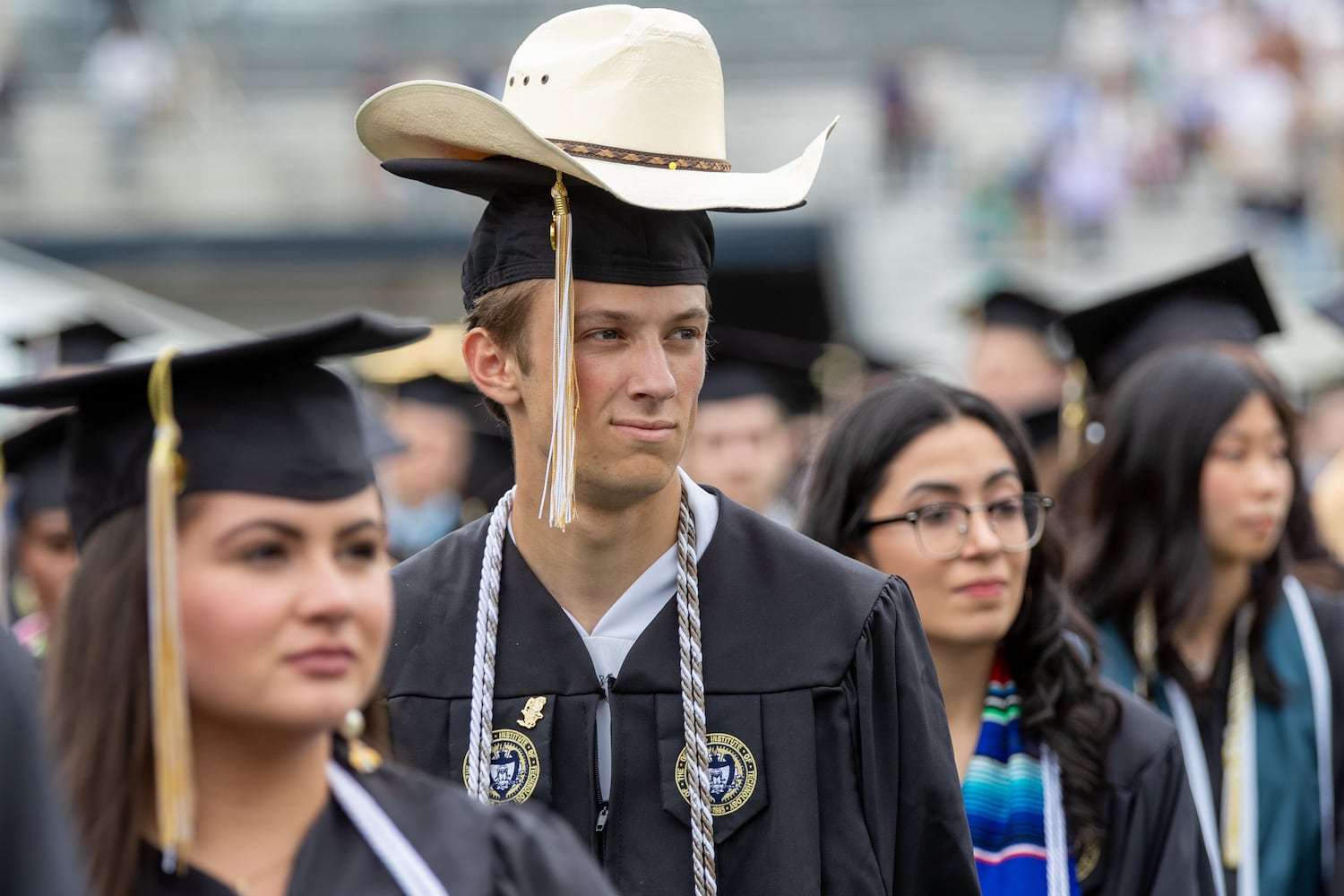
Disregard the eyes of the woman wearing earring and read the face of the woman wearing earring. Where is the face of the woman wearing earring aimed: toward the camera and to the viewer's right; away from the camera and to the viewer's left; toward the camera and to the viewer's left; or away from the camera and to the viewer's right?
toward the camera and to the viewer's right

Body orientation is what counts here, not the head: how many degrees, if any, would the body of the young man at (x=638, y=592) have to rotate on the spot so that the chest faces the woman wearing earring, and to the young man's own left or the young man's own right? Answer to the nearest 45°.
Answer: approximately 45° to the young man's own right

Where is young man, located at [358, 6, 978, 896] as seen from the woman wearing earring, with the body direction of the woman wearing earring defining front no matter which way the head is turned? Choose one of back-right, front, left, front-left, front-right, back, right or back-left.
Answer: left

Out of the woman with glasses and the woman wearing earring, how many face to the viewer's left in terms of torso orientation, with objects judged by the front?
0

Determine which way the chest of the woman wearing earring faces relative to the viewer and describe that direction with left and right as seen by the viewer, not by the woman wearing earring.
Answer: facing the viewer and to the right of the viewer

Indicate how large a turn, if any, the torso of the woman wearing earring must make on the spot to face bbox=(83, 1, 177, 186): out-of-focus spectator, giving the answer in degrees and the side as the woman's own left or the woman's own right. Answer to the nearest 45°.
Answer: approximately 135° to the woman's own left

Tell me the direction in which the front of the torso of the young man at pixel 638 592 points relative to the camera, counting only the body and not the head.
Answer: toward the camera

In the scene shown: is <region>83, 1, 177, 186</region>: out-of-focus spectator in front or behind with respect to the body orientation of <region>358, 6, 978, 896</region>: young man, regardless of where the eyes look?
behind

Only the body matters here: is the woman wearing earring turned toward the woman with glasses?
no

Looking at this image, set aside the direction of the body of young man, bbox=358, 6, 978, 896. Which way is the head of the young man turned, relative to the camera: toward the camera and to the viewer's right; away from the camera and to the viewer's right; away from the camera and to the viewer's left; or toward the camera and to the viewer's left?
toward the camera and to the viewer's right

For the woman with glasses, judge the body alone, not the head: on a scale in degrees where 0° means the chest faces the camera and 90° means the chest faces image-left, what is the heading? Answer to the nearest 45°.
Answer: approximately 315°

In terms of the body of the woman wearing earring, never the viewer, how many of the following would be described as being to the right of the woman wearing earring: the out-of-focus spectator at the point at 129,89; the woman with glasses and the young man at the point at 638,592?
0

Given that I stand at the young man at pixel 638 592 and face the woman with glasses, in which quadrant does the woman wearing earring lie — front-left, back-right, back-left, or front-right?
back-right

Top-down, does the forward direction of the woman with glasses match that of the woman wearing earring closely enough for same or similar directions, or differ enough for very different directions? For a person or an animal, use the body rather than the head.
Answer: same or similar directions

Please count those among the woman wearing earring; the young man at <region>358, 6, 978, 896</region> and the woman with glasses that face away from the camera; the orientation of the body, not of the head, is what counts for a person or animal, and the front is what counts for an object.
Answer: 0
